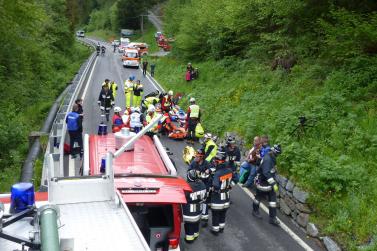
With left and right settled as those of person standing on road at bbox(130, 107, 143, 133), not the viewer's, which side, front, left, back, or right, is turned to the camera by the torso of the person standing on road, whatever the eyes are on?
back

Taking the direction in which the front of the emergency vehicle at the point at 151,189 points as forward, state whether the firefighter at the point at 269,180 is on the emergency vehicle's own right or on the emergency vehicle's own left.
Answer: on the emergency vehicle's own right

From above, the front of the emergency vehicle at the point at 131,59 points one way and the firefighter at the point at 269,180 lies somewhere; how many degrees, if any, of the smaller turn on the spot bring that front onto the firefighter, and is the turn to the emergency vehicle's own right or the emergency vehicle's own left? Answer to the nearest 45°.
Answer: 0° — it already faces them

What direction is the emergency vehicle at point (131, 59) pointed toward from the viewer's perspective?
toward the camera

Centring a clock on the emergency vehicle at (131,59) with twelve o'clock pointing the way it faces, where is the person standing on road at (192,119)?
The person standing on road is roughly at 12 o'clock from the emergency vehicle.

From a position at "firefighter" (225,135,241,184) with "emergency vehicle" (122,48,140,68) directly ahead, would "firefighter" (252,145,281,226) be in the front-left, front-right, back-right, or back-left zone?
back-right

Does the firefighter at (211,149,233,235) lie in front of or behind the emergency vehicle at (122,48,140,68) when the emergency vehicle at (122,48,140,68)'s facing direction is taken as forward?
in front

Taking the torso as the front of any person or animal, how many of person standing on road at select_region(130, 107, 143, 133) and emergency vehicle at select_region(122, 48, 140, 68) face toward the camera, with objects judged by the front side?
1

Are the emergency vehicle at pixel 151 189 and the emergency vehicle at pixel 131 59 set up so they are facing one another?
yes

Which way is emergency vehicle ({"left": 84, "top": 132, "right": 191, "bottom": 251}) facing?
away from the camera

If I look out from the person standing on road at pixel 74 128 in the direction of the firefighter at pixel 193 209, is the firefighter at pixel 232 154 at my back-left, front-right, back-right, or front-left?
front-left

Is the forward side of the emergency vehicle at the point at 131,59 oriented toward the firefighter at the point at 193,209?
yes

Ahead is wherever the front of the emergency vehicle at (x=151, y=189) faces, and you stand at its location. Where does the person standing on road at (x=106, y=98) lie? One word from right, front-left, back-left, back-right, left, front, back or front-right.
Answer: front

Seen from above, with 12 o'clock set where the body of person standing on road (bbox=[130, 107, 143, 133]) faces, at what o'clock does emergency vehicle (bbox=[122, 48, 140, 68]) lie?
The emergency vehicle is roughly at 12 o'clock from the person standing on road.

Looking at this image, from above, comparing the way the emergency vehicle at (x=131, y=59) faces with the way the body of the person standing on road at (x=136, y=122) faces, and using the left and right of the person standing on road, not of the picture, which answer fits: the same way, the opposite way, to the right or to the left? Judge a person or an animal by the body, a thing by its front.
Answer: the opposite way

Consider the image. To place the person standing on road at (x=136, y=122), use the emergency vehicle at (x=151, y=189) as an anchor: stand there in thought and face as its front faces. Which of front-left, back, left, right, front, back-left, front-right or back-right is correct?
front
